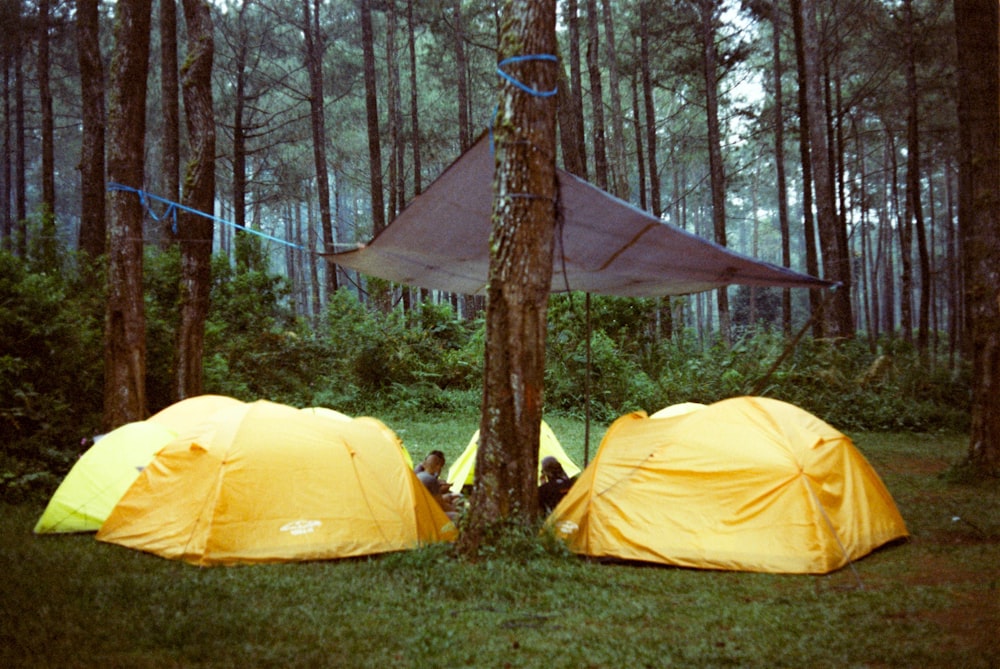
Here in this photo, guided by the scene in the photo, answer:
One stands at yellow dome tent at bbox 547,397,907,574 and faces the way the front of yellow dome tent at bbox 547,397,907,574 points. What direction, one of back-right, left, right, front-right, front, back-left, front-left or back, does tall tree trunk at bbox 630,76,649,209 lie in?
right

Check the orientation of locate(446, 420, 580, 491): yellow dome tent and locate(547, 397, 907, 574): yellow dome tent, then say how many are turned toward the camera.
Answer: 1

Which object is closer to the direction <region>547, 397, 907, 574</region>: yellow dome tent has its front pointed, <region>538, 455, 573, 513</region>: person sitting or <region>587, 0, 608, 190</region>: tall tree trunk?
the person sitting

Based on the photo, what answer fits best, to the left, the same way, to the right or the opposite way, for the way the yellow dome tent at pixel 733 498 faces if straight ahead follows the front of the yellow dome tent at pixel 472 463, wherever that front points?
to the right

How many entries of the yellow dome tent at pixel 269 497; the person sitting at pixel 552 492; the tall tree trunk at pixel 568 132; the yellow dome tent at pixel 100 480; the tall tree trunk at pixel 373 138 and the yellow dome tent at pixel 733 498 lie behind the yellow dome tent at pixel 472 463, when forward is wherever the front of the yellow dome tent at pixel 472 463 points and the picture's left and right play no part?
2

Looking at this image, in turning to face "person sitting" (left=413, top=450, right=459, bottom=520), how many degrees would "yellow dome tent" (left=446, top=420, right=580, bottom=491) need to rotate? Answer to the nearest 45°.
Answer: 0° — it already faces them

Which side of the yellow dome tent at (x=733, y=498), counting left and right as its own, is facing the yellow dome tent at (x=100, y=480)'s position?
front

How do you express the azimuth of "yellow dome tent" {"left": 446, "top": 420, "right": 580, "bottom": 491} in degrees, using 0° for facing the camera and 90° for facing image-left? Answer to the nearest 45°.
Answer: approximately 0°

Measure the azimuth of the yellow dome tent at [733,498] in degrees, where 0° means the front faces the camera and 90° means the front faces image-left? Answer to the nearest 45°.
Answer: approximately 90°

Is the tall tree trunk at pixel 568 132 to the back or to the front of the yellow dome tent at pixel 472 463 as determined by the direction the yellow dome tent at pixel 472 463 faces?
to the back

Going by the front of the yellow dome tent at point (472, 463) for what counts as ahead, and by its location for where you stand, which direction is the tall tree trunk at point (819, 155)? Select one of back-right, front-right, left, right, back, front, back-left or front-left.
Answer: back-left
